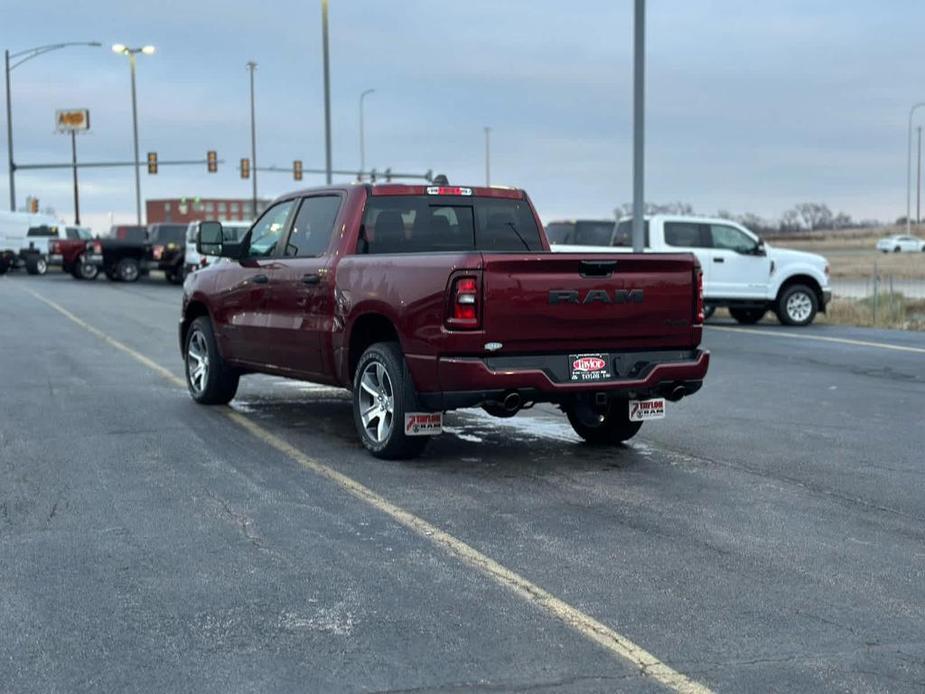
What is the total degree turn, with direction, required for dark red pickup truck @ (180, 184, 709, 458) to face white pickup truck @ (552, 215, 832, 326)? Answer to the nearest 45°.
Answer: approximately 45° to its right

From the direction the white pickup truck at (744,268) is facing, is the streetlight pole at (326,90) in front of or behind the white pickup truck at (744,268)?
behind

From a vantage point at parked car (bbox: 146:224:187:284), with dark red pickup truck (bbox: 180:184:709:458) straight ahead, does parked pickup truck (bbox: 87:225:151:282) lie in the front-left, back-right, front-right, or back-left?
back-right

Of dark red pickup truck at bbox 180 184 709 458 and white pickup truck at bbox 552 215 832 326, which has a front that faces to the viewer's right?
the white pickup truck

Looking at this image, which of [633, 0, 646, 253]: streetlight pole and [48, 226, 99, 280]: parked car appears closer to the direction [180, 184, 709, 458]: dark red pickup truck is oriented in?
the parked car

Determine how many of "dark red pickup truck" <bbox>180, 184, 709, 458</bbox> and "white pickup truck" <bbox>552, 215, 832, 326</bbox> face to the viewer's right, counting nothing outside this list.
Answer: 1

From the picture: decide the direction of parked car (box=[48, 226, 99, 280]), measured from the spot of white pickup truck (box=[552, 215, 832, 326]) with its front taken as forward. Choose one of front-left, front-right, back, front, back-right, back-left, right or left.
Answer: back-left

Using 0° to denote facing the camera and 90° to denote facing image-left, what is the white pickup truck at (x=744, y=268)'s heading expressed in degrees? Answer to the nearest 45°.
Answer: approximately 270°

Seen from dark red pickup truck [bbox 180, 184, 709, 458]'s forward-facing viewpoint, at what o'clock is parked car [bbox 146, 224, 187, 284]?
The parked car is roughly at 1 o'clock from the dark red pickup truck.

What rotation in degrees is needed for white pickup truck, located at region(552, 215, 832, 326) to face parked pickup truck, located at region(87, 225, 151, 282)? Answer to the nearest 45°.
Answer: approximately 135° to its left

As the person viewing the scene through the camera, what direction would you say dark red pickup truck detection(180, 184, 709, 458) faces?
facing away from the viewer and to the left of the viewer
